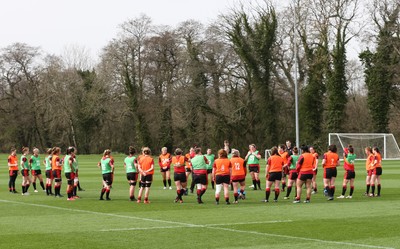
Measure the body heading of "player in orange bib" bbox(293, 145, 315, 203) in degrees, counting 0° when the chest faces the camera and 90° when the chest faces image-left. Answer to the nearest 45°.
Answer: approximately 135°

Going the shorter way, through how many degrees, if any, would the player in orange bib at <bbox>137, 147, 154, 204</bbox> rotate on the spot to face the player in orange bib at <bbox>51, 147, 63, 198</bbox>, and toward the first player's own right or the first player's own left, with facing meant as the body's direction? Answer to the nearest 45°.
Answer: approximately 45° to the first player's own left

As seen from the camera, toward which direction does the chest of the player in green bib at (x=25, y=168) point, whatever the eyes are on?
to the viewer's right

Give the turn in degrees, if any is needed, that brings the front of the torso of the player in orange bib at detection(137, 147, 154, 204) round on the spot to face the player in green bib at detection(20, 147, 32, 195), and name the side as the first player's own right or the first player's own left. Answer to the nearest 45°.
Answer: approximately 45° to the first player's own left

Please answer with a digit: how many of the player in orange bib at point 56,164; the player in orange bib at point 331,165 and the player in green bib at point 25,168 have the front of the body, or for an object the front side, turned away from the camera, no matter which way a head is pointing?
1

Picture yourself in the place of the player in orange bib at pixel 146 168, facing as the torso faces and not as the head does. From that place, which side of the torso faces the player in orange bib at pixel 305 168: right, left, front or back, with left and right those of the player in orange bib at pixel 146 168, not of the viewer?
right

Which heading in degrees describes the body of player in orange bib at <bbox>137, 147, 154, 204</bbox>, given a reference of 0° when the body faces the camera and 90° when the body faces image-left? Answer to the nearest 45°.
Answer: approximately 180°

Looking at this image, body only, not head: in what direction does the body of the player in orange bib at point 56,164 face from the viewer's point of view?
to the viewer's right

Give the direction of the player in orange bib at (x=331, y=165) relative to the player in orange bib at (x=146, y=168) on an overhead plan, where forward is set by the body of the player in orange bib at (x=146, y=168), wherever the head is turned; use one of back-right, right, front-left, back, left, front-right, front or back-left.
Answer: right

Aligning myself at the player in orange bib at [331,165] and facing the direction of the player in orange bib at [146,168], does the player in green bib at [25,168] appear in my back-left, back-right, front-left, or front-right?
front-right

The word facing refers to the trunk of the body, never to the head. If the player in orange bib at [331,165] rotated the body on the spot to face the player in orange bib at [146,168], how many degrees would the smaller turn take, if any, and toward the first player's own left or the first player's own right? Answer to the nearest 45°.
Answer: approximately 90° to the first player's own left

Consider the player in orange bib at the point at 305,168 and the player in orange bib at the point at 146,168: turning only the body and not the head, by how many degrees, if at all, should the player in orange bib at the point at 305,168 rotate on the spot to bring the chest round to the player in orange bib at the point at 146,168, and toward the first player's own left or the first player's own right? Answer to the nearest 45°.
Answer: approximately 45° to the first player's own left

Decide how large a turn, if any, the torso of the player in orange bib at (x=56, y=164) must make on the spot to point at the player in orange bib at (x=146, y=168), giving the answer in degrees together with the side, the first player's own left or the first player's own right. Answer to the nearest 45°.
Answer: approximately 45° to the first player's own right

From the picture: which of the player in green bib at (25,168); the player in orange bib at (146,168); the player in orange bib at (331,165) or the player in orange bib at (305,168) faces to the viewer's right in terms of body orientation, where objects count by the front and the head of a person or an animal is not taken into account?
the player in green bib at (25,168)
